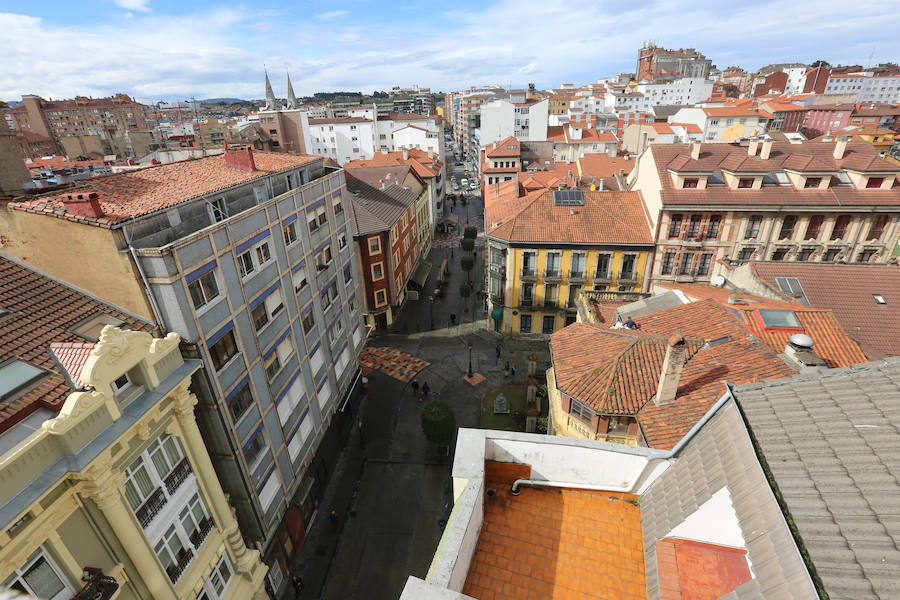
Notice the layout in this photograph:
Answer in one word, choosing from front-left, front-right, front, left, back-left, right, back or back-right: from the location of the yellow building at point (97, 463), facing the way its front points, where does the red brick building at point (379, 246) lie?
left

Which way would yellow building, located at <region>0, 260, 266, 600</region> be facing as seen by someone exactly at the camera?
facing the viewer and to the right of the viewer

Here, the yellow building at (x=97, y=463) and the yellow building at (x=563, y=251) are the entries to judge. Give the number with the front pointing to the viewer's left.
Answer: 0

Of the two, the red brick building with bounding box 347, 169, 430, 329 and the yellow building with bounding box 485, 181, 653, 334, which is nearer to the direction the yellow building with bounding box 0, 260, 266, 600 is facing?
the yellow building

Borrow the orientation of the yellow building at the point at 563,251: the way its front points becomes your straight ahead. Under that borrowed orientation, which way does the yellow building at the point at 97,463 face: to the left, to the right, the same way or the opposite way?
to the left

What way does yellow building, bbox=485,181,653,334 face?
toward the camera

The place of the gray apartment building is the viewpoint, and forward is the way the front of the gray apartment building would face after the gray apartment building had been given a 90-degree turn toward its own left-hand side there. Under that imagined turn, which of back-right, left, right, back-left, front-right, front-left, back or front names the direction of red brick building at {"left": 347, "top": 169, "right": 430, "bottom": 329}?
front

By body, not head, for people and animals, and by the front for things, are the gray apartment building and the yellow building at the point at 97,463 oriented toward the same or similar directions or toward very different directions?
same or similar directions

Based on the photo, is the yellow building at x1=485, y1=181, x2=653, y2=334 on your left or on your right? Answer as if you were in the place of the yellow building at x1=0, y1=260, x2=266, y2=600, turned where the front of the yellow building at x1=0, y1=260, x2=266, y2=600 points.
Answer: on your left

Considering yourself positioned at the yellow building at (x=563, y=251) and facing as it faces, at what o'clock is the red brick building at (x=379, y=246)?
The red brick building is roughly at 3 o'clock from the yellow building.

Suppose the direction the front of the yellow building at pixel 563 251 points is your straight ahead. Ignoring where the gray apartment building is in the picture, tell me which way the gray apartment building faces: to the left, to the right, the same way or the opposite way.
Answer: to the left

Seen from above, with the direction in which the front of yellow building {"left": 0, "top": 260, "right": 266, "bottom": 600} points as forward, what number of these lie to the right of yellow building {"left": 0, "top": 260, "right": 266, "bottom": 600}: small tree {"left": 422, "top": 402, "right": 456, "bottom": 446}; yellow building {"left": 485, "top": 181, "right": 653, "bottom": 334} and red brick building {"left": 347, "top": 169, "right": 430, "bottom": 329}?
0

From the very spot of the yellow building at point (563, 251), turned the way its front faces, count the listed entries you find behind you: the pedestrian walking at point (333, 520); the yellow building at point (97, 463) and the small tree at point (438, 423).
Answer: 0

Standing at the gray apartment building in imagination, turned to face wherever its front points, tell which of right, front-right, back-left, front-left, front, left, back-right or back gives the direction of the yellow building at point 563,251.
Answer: front-left
